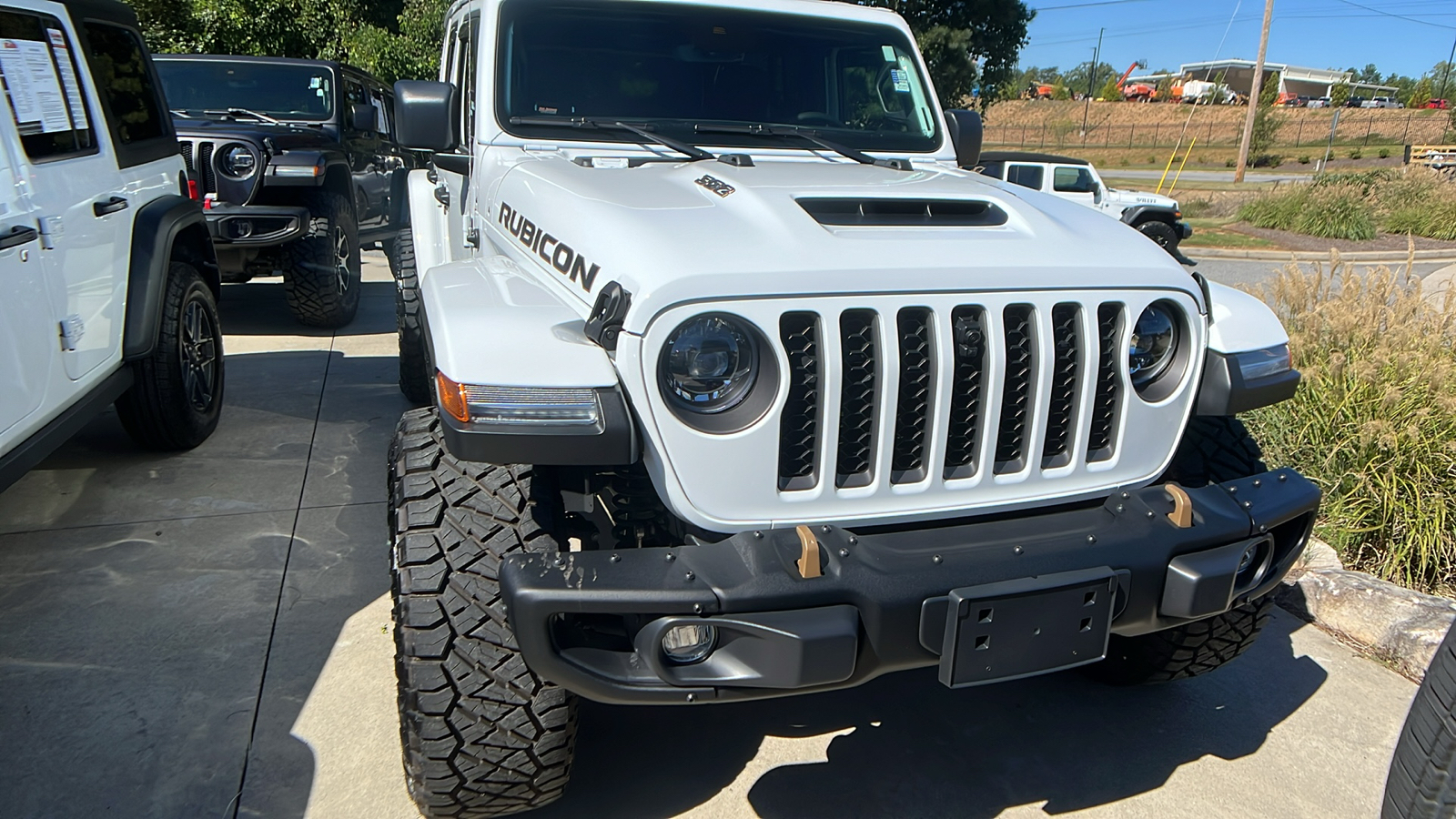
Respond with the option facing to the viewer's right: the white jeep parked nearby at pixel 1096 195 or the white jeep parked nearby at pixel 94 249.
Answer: the white jeep parked nearby at pixel 1096 195

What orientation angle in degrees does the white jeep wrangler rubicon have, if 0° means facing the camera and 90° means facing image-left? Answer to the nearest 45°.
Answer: approximately 315°

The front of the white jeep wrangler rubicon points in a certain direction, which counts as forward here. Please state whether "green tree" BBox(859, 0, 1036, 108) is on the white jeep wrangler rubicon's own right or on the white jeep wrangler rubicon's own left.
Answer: on the white jeep wrangler rubicon's own left

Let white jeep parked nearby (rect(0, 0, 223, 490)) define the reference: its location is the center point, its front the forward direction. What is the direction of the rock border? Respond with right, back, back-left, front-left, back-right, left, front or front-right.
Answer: left

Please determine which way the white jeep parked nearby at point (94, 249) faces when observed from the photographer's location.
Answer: facing the viewer and to the left of the viewer

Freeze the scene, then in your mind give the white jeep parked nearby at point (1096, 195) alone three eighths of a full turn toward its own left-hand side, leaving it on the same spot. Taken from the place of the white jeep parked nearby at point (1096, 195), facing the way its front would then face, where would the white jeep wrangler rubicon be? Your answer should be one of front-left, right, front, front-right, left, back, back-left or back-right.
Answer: back-left

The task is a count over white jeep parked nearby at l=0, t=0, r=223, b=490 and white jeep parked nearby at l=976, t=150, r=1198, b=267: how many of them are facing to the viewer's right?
1

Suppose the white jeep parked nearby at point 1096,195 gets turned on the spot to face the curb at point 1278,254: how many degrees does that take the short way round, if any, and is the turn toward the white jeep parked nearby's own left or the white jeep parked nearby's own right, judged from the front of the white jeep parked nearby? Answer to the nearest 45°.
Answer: approximately 45° to the white jeep parked nearby's own left

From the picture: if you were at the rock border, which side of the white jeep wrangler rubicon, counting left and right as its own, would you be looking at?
left

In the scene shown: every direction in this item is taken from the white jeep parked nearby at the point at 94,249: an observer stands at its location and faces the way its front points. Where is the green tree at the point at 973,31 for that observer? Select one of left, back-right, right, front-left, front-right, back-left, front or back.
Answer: back

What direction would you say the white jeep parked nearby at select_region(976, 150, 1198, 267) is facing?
to the viewer's right

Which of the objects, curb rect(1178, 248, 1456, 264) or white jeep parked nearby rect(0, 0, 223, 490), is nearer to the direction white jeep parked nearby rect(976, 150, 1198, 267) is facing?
the curb
